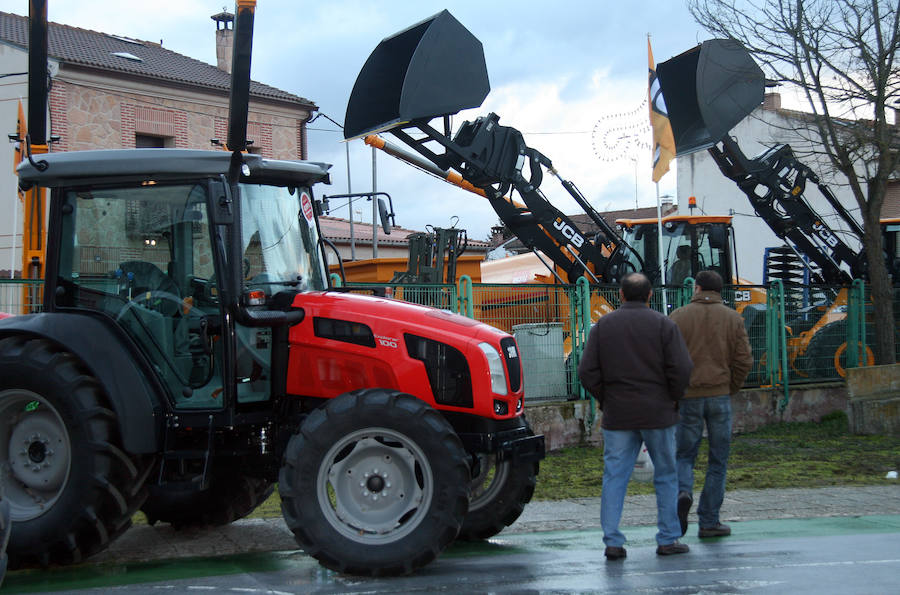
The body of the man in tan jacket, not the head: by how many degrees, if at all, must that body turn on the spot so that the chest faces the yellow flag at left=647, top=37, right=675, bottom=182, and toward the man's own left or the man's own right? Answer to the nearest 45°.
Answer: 0° — they already face it

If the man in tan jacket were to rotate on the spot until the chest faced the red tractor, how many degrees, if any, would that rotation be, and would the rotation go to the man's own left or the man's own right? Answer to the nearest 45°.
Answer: approximately 135° to the man's own left

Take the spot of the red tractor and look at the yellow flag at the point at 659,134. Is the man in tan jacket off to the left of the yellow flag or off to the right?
right

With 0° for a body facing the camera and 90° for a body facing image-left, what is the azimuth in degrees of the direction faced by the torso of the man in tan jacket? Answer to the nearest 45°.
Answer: approximately 180°
